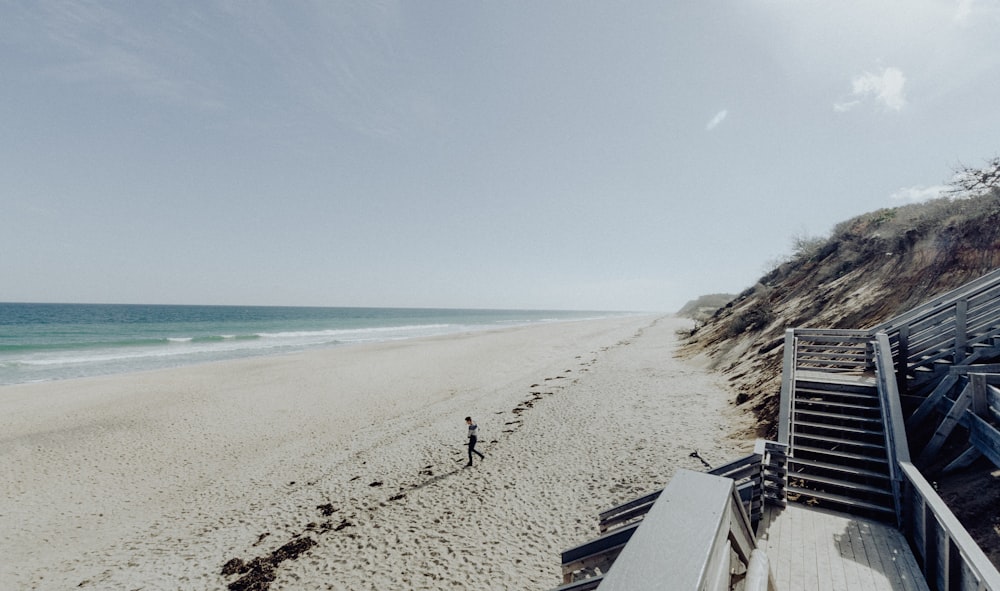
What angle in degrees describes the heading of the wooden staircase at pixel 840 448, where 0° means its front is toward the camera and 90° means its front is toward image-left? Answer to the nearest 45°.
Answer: approximately 0°
